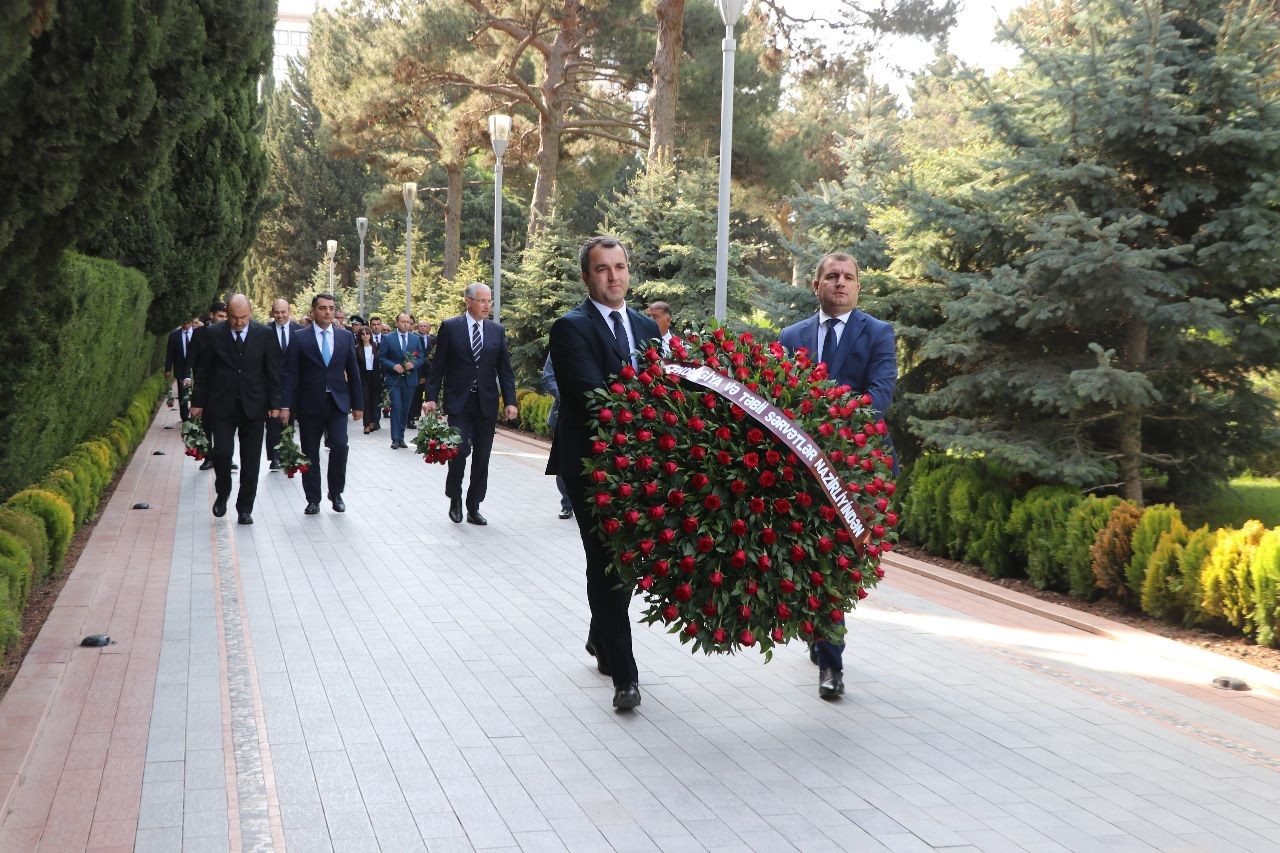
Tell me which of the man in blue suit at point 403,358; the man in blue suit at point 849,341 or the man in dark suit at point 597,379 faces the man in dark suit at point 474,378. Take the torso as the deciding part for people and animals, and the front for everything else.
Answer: the man in blue suit at point 403,358

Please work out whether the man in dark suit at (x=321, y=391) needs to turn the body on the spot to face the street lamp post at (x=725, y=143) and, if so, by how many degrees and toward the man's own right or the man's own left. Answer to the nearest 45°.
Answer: approximately 90° to the man's own left

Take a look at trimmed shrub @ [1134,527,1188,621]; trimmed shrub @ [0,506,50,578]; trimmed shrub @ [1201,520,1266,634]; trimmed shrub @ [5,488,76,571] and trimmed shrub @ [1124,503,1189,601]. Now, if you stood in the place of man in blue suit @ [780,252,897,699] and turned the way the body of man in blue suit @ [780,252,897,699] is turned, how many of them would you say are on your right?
2

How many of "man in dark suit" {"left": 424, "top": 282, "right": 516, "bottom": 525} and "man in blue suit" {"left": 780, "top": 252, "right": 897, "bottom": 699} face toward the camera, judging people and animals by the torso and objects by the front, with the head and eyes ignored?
2

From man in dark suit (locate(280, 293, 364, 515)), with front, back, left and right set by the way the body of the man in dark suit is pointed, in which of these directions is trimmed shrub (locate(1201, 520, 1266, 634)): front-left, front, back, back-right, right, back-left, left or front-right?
front-left

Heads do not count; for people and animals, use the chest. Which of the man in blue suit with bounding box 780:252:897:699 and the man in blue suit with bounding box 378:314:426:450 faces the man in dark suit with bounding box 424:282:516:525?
the man in blue suit with bounding box 378:314:426:450

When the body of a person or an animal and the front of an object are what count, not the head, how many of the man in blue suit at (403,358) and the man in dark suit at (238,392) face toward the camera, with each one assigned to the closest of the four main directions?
2

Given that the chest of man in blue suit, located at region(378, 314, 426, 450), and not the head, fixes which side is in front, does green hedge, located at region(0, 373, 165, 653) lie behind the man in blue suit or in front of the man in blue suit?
in front

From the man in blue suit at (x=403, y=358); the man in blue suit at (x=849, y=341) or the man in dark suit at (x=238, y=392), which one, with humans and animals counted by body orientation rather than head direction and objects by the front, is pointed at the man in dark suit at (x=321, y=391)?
the man in blue suit at (x=403, y=358)
